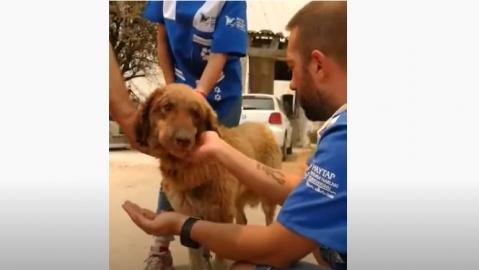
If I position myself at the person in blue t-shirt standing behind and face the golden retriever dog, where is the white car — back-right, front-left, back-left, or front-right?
back-left

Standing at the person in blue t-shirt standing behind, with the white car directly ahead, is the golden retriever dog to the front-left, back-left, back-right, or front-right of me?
back-right

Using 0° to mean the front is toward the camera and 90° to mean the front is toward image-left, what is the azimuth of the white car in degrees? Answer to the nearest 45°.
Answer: approximately 225°

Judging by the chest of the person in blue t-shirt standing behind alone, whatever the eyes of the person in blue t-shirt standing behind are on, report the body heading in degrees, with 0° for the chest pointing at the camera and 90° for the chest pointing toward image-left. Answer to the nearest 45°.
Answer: approximately 45°

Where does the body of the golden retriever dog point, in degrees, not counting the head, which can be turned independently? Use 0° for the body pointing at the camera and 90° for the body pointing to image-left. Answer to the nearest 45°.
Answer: approximately 45°

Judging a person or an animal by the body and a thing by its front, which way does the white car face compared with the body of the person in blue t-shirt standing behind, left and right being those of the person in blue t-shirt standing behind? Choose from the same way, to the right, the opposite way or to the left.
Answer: the opposite way
